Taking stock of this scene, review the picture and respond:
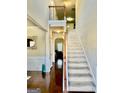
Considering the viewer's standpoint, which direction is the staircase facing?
facing the viewer
